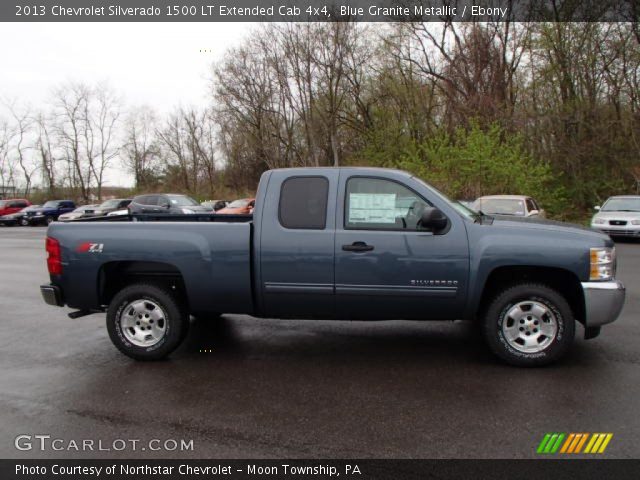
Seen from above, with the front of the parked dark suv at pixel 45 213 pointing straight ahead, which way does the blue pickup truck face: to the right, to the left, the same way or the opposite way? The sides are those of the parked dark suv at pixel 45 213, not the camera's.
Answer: to the left

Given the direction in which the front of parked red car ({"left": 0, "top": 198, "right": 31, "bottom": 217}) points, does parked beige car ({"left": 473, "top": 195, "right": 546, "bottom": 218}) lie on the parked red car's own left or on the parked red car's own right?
on the parked red car's own left

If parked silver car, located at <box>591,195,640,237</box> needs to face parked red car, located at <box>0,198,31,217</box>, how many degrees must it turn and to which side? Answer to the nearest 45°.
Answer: approximately 90° to its right

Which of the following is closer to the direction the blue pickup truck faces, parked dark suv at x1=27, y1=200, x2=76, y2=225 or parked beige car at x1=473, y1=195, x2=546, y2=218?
the parked beige car

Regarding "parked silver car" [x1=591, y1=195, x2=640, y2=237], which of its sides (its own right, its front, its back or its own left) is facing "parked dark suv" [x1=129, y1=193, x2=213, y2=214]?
right

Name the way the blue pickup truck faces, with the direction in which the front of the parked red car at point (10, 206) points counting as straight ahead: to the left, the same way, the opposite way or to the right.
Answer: to the left

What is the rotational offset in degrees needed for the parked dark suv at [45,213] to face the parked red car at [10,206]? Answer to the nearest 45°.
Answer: approximately 90° to its right

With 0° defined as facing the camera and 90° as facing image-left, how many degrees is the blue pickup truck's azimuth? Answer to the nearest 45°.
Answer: approximately 270°

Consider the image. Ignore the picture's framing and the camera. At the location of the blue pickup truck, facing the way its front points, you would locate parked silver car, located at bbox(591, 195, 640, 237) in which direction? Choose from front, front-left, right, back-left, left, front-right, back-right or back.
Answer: front-left
